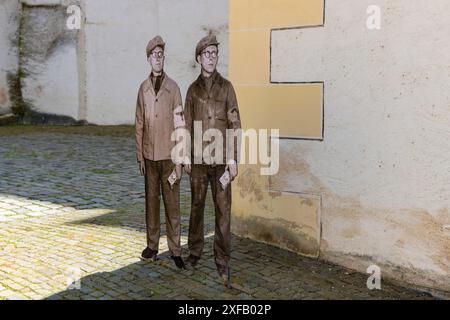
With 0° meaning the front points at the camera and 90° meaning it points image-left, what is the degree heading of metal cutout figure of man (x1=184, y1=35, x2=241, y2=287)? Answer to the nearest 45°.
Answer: approximately 0°

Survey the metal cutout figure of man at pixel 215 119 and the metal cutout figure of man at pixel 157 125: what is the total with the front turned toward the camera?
2
